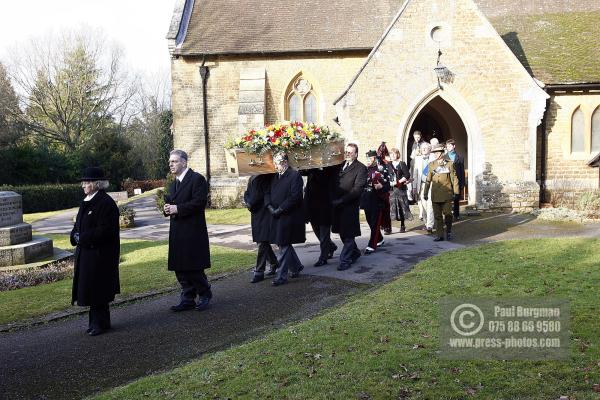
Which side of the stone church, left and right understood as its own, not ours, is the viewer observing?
front

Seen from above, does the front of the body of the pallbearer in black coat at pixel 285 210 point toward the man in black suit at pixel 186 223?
yes

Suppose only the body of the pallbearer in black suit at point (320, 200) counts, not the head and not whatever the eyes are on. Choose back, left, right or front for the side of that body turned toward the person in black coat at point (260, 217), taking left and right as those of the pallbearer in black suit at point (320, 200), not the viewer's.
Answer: front

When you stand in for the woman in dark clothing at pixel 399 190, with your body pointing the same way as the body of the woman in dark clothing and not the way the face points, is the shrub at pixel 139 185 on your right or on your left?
on your right

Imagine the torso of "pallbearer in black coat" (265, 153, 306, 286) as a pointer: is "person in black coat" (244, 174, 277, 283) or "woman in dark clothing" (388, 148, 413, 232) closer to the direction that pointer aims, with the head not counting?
the person in black coat

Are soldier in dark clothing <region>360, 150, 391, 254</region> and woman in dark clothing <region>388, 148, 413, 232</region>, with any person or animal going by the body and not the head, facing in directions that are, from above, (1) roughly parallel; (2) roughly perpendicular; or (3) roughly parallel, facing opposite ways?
roughly parallel

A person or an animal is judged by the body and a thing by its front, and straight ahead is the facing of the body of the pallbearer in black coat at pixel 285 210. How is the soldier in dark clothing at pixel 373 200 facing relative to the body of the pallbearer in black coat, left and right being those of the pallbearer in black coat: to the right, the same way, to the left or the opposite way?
the same way

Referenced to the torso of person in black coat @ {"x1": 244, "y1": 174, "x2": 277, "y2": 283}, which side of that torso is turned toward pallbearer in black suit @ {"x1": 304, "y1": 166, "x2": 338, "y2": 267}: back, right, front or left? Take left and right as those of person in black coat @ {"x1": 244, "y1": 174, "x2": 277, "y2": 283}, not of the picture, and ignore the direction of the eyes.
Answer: back

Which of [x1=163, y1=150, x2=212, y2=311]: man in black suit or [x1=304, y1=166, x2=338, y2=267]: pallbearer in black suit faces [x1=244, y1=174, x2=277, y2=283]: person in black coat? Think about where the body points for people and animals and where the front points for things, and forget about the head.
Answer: [x1=304, y1=166, x2=338, y2=267]: pallbearer in black suit

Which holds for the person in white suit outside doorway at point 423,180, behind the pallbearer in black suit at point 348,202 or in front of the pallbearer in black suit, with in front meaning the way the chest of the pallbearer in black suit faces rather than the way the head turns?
behind

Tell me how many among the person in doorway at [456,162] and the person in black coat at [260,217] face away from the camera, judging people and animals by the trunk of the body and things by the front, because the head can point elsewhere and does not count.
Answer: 0

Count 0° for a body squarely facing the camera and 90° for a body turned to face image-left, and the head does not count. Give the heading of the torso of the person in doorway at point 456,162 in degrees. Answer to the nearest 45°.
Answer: approximately 45°

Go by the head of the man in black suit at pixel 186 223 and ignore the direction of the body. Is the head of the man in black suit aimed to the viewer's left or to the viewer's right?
to the viewer's left

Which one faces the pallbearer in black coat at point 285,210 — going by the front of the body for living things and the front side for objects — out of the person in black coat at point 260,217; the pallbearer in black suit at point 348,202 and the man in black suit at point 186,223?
the pallbearer in black suit at point 348,202

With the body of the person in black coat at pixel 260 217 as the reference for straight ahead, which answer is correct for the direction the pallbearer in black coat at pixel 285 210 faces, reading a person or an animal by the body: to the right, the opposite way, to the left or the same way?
the same way

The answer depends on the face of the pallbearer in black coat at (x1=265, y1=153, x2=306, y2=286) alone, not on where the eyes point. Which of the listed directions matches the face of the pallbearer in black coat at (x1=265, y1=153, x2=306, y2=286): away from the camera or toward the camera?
toward the camera

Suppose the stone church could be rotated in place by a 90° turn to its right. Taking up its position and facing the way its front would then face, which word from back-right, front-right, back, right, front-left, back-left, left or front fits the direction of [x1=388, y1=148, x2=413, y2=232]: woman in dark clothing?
left

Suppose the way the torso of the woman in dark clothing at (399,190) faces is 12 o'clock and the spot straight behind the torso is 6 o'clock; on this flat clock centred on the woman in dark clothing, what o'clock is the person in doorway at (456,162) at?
The person in doorway is roughly at 6 o'clock from the woman in dark clothing.
